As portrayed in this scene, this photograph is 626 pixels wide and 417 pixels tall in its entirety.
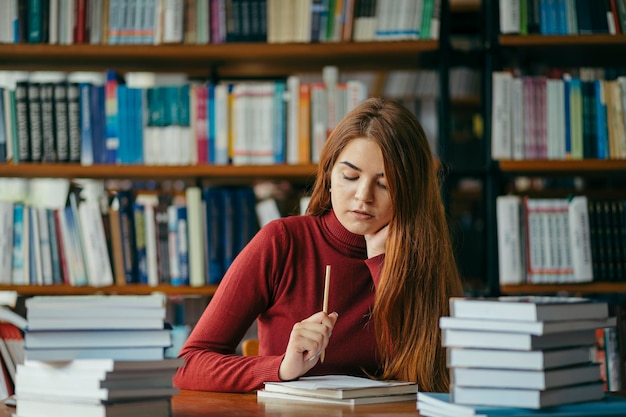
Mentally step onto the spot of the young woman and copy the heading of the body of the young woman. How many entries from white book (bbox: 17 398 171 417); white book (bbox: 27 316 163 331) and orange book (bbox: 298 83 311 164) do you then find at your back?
1

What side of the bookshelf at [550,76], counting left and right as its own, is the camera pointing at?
front

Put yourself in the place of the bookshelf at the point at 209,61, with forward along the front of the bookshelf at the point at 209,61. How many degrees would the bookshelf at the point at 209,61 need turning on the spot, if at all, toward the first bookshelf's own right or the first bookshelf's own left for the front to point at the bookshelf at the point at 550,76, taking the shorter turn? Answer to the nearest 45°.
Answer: approximately 90° to the first bookshelf's own left

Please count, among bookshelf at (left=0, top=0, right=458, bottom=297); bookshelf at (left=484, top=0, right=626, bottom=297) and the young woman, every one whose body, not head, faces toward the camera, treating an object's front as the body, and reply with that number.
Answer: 3

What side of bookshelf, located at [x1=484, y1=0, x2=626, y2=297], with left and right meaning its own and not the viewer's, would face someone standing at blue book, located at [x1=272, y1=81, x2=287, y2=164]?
right

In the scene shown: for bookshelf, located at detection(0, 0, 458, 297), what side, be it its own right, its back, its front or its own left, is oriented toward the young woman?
front

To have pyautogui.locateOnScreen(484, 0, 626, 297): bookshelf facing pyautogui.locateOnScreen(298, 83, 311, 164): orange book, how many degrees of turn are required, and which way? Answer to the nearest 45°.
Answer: approximately 90° to its right

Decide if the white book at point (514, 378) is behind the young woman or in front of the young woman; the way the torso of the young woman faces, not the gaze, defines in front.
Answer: in front

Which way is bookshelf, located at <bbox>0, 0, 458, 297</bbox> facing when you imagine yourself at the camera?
facing the viewer

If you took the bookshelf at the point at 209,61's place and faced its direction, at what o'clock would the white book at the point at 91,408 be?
The white book is roughly at 12 o'clock from the bookshelf.

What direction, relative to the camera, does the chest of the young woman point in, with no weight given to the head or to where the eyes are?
toward the camera

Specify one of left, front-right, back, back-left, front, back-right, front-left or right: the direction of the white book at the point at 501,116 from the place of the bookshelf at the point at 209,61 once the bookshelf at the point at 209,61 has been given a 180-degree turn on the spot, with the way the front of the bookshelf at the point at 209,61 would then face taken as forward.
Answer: right

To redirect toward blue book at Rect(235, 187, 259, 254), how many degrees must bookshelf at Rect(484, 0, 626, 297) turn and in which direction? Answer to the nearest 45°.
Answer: approximately 90° to its right

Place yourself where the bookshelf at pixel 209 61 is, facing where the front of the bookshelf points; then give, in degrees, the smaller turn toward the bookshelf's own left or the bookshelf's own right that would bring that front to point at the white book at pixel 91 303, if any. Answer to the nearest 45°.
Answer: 0° — it already faces it

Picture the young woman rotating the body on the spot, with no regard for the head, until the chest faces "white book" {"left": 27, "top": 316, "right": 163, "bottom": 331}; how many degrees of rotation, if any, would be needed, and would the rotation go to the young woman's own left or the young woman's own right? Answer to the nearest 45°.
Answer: approximately 45° to the young woman's own right
